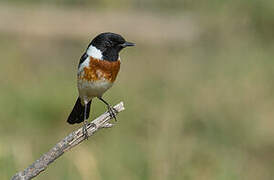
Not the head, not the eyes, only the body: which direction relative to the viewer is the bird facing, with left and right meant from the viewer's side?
facing the viewer and to the right of the viewer
